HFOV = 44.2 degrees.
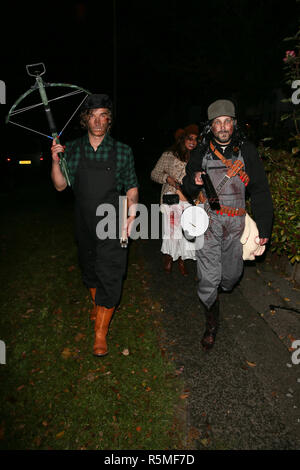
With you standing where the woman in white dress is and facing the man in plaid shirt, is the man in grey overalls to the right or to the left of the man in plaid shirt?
left

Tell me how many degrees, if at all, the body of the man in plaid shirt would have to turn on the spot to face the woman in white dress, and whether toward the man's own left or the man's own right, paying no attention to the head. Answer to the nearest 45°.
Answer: approximately 135° to the man's own left

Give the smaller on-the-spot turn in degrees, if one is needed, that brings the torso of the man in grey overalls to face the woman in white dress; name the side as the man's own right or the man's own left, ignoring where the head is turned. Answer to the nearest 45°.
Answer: approximately 180°

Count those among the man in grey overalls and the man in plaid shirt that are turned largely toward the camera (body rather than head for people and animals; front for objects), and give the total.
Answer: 2

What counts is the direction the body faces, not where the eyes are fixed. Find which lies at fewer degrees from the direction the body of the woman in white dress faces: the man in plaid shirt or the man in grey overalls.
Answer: the man in grey overalls

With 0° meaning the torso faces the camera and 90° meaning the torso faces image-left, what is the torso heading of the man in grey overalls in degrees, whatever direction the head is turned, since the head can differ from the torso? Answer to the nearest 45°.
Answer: approximately 0°

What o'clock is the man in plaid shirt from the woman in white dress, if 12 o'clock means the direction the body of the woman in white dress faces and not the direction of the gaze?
The man in plaid shirt is roughly at 2 o'clock from the woman in white dress.

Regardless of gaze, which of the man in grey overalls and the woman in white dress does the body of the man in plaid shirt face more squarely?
the man in grey overalls

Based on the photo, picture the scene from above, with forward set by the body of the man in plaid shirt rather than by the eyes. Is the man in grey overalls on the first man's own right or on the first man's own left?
on the first man's own left
